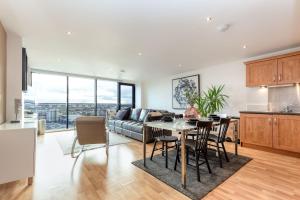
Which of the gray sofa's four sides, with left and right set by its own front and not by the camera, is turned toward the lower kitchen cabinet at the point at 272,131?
left

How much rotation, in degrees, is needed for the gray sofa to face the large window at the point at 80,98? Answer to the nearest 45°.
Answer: approximately 90° to its right

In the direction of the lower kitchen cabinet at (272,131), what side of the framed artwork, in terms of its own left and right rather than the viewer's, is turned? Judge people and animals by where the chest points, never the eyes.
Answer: left

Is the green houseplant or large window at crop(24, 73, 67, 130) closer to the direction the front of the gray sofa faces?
the large window

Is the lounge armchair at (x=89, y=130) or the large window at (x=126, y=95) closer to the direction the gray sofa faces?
the lounge armchair

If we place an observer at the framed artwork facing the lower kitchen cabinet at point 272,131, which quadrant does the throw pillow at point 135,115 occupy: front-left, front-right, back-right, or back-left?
back-right

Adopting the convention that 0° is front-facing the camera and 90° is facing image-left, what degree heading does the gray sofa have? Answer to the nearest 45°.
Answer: approximately 45°

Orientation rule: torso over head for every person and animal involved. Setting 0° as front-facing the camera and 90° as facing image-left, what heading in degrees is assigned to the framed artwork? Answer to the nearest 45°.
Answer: approximately 45°
